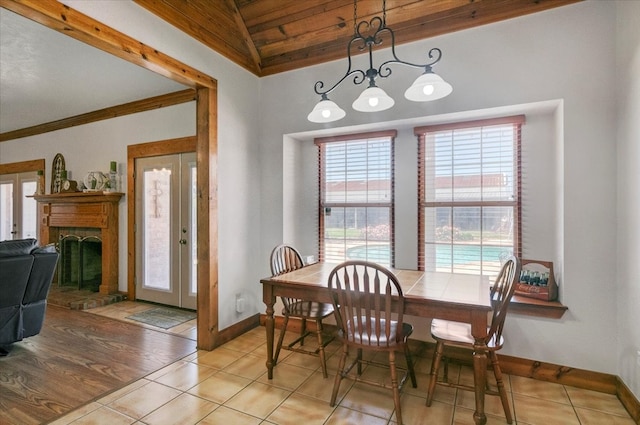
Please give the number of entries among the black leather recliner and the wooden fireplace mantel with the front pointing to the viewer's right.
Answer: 0

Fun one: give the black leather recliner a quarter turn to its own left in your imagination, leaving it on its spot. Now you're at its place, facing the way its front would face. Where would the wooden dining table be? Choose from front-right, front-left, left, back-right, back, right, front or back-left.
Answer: left

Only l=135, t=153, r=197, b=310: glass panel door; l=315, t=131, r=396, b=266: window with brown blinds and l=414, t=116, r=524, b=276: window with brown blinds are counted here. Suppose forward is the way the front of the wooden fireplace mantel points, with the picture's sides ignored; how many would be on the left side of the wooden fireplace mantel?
3

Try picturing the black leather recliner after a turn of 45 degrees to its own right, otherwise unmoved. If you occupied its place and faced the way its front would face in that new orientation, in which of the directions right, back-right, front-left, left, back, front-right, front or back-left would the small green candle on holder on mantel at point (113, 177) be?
front-right

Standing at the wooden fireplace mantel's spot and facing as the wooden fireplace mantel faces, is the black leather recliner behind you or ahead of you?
ahead

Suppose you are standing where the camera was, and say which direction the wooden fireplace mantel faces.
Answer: facing the viewer and to the left of the viewer

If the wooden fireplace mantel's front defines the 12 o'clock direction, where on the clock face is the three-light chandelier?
The three-light chandelier is roughly at 10 o'clock from the wooden fireplace mantel.

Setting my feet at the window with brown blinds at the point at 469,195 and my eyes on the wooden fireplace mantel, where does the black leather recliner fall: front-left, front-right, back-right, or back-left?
front-left

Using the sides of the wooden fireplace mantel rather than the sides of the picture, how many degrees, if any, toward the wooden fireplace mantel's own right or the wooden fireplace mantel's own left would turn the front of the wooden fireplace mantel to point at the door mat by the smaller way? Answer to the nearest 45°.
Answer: approximately 45° to the wooden fireplace mantel's own left

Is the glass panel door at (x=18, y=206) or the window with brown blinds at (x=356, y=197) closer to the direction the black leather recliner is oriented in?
the glass panel door

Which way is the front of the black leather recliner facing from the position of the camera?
facing away from the viewer and to the left of the viewer

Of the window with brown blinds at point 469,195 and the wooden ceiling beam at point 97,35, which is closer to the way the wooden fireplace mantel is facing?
the wooden ceiling beam

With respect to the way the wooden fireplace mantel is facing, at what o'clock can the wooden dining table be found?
The wooden dining table is roughly at 10 o'clock from the wooden fireplace mantel.

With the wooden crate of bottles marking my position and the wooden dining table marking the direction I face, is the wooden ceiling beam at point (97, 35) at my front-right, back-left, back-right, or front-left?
front-right

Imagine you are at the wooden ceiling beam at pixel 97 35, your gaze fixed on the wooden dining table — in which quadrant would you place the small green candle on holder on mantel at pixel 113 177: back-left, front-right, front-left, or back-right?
back-left

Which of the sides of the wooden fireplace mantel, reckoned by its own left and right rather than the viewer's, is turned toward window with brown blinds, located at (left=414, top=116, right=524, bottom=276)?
left
